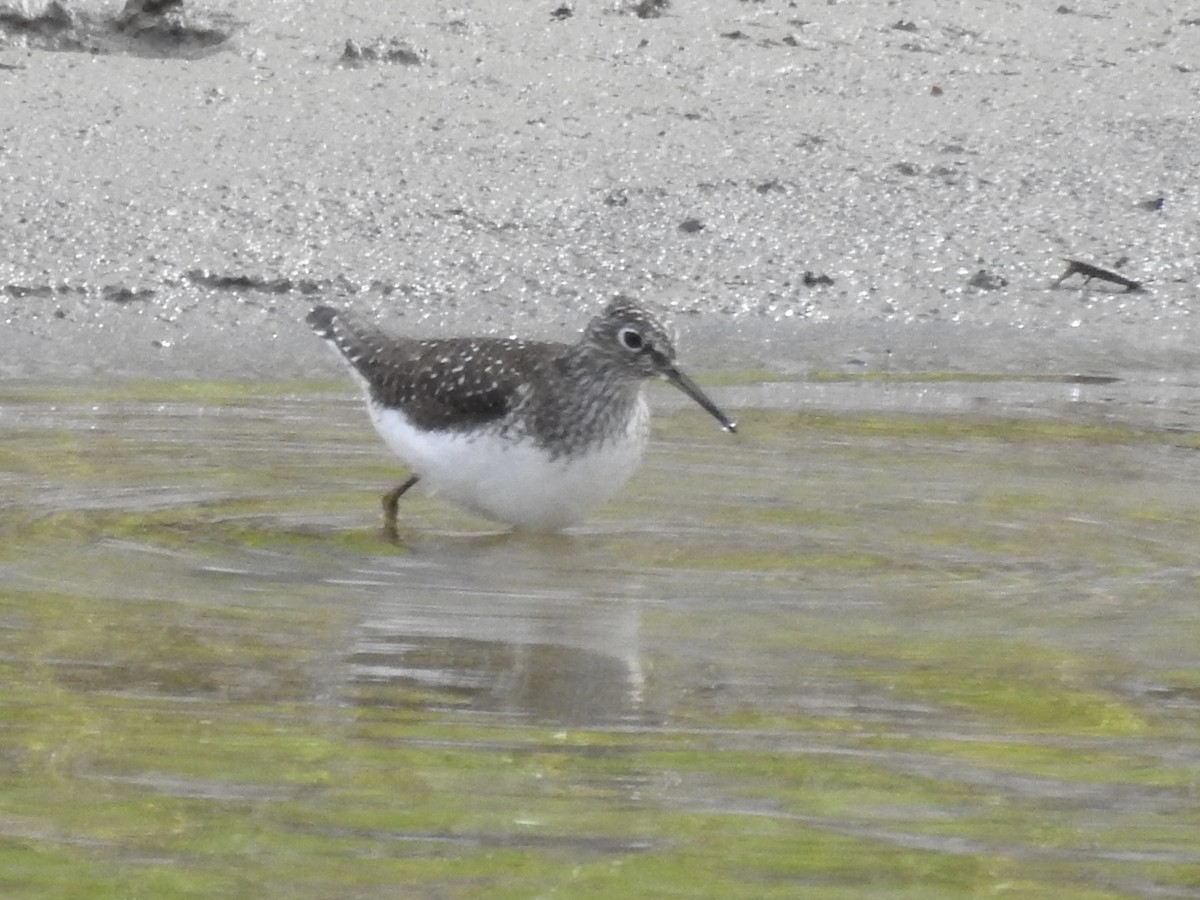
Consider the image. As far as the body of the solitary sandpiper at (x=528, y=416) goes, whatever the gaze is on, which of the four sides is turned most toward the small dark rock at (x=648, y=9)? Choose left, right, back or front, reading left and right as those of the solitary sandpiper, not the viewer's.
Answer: left

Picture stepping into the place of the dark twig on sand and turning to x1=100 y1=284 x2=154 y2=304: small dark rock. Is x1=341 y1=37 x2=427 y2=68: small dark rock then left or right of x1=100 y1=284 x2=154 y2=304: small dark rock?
right

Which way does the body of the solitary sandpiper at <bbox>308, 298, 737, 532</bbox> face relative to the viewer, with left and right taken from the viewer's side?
facing to the right of the viewer

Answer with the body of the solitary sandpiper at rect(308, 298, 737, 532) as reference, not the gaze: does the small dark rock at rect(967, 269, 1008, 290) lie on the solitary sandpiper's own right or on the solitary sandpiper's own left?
on the solitary sandpiper's own left

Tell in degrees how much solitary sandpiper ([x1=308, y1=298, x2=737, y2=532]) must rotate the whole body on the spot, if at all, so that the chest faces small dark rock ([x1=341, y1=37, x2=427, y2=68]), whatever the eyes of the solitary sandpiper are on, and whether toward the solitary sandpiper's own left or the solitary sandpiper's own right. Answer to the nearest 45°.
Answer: approximately 90° to the solitary sandpiper's own left
